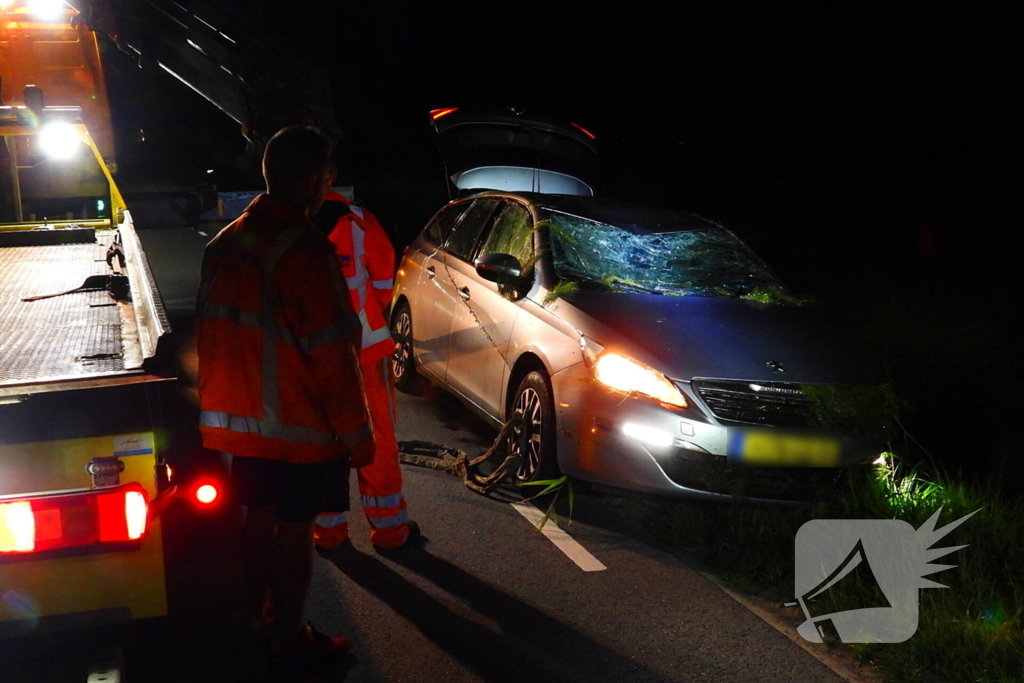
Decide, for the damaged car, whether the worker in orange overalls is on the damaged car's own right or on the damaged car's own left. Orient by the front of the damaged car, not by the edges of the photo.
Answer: on the damaged car's own right

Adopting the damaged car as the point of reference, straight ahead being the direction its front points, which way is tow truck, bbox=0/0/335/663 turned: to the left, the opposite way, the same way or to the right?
the opposite way

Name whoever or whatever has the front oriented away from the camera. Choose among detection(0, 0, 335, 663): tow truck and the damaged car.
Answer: the tow truck

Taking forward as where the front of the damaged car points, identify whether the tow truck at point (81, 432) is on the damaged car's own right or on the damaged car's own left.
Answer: on the damaged car's own right

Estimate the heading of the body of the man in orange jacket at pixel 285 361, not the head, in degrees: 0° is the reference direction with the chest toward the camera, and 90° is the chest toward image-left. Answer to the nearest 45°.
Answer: approximately 225°

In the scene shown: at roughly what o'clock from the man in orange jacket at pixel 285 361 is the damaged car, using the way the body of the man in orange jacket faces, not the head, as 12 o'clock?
The damaged car is roughly at 12 o'clock from the man in orange jacket.

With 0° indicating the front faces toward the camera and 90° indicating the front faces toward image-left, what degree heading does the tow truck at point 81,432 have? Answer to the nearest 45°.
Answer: approximately 180°

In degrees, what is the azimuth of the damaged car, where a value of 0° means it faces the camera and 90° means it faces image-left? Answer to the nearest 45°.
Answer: approximately 315°

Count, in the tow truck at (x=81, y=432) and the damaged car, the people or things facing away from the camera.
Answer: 1
